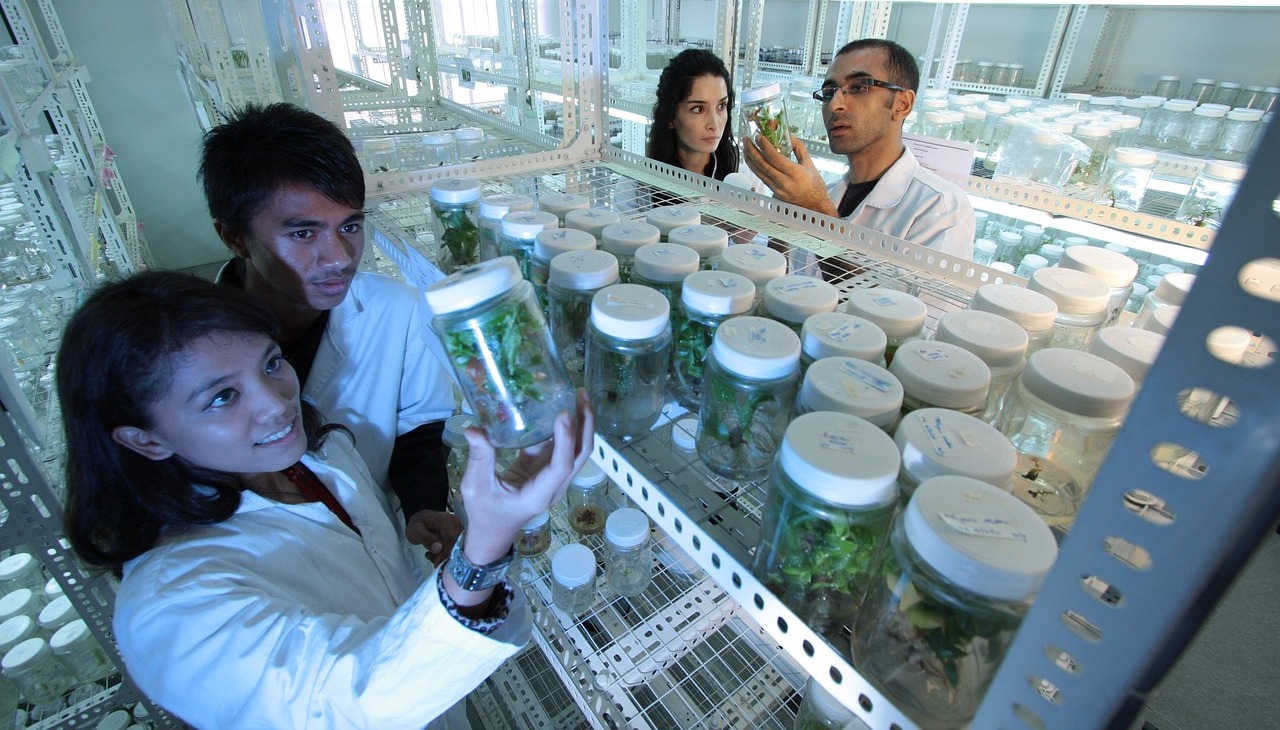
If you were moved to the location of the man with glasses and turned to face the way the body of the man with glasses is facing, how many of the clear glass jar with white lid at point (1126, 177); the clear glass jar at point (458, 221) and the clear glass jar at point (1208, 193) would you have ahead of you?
1

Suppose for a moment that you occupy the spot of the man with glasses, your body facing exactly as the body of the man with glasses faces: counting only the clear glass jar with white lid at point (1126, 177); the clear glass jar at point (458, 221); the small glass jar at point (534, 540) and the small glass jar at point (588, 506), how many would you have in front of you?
3

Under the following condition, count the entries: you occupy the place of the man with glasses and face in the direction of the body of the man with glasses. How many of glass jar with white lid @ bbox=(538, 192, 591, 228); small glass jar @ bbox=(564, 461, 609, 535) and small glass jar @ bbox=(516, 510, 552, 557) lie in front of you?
3

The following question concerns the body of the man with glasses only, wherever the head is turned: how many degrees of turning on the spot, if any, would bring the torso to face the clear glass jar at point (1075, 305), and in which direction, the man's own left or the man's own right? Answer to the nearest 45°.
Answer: approximately 45° to the man's own left

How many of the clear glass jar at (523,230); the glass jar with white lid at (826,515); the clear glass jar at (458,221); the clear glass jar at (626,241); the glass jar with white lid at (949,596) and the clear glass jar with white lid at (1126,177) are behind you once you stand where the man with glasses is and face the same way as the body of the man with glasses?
1

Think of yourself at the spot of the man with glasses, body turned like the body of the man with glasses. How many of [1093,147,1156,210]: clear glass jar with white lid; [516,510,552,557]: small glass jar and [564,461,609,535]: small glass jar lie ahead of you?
2

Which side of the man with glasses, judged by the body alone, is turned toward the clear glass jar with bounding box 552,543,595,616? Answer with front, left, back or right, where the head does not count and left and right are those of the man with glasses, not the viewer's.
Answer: front

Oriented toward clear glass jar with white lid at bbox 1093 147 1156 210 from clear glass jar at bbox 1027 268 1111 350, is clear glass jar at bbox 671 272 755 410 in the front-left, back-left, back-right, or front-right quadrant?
back-left

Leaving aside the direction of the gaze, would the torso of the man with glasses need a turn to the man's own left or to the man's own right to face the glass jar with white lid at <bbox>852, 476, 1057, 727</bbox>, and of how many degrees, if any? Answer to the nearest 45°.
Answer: approximately 45° to the man's own left

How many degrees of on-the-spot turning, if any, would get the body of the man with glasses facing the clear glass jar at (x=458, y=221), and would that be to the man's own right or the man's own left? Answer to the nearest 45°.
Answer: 0° — they already face it

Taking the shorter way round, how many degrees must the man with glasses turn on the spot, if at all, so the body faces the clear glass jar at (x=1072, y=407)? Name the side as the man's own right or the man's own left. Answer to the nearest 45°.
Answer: approximately 45° to the man's own left

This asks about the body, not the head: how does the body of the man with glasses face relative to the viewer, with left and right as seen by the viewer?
facing the viewer and to the left of the viewer

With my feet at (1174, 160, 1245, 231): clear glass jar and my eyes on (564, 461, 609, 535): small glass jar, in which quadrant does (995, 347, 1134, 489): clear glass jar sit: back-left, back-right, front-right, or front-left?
front-left

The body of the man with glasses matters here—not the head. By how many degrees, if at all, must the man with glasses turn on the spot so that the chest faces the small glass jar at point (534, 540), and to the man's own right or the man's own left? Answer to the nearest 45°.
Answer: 0° — they already face it

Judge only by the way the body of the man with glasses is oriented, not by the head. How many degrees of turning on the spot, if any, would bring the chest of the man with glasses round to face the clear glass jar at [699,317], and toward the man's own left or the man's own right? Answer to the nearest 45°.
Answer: approximately 45° to the man's own left

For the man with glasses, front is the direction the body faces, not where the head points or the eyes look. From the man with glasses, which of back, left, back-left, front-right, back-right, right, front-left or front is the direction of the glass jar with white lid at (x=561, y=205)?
front

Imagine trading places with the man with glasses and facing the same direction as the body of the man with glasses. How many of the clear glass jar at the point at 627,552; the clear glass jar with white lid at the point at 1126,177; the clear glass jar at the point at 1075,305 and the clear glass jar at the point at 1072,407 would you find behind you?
1

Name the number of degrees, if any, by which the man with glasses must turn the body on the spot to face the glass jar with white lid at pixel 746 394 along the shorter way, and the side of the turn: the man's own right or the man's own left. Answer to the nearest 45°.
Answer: approximately 45° to the man's own left

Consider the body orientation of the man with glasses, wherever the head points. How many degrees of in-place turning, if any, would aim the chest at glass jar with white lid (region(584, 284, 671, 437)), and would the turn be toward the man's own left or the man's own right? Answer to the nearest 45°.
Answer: approximately 45° to the man's own left

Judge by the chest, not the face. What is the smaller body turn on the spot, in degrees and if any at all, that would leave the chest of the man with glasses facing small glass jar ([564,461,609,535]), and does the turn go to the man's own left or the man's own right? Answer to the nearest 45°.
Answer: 0° — they already face it

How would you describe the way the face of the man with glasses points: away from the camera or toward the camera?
toward the camera

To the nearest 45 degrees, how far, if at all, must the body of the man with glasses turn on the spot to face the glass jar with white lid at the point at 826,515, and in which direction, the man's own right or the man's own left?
approximately 45° to the man's own left

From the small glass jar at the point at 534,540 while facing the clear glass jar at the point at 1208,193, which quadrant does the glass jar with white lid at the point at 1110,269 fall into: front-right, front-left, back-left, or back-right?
front-right
